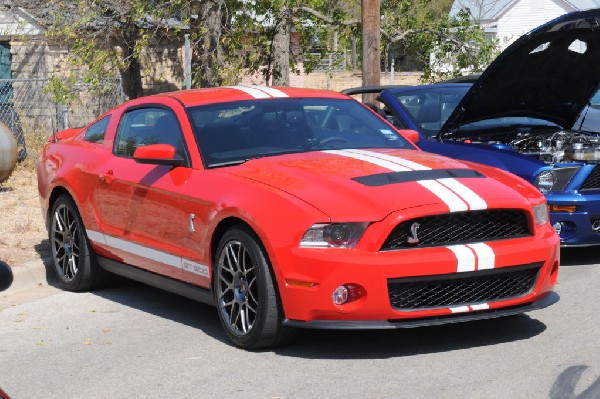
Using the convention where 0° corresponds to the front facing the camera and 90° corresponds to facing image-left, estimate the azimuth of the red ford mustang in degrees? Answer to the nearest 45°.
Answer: approximately 315°

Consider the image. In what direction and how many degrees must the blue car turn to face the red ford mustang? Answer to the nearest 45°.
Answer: approximately 90° to its right

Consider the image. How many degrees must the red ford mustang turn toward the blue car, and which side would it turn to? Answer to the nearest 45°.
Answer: approximately 90° to its left

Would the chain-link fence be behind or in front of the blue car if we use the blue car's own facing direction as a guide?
behind

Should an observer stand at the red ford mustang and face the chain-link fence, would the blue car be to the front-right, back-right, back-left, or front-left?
front-right

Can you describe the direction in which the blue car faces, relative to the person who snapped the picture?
facing the viewer and to the right of the viewer

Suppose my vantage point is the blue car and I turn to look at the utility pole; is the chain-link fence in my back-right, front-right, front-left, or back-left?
front-left

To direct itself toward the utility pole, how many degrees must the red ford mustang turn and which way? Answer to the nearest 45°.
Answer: approximately 135° to its left

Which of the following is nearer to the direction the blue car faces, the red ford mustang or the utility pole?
the red ford mustang

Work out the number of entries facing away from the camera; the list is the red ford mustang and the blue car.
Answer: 0

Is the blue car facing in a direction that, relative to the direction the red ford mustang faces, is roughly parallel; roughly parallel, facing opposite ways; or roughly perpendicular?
roughly parallel

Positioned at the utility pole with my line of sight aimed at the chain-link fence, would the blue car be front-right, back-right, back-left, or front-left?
back-left
